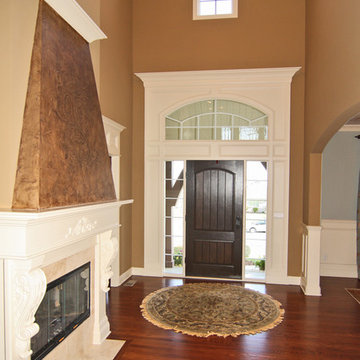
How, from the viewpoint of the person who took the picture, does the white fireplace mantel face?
facing the viewer and to the right of the viewer

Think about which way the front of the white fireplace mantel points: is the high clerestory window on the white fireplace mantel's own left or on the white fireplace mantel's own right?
on the white fireplace mantel's own left

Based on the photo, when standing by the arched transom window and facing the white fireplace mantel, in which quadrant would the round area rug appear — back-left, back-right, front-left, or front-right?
front-left

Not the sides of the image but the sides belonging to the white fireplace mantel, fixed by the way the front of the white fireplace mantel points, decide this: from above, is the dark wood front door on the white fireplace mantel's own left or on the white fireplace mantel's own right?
on the white fireplace mantel's own left

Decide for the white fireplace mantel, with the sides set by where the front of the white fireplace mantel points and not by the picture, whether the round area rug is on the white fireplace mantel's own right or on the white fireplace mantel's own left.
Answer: on the white fireplace mantel's own left

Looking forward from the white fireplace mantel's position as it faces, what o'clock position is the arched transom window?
The arched transom window is roughly at 9 o'clock from the white fireplace mantel.

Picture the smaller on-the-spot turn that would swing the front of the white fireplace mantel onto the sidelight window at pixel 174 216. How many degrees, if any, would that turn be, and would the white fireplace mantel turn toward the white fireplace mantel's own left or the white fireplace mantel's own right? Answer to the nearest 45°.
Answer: approximately 90° to the white fireplace mantel's own left
